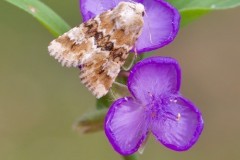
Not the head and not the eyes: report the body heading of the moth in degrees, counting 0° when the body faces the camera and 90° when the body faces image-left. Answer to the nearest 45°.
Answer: approximately 225°

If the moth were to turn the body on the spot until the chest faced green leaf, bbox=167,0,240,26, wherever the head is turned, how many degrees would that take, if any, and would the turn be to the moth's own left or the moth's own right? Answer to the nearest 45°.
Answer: approximately 45° to the moth's own right
